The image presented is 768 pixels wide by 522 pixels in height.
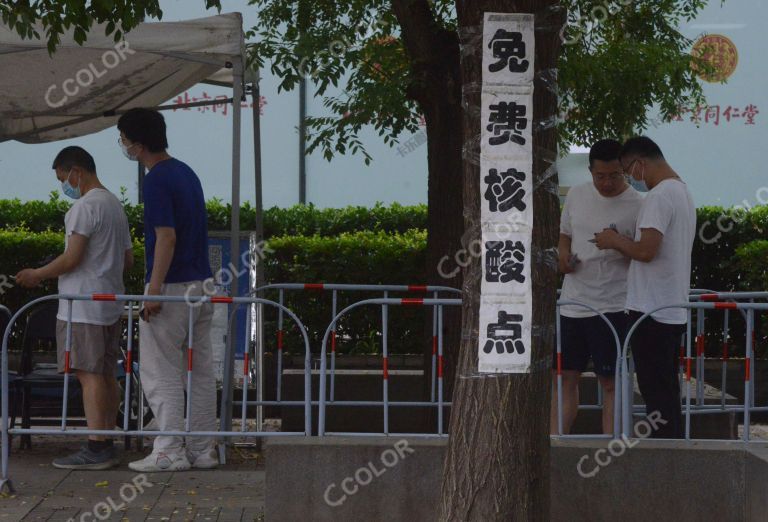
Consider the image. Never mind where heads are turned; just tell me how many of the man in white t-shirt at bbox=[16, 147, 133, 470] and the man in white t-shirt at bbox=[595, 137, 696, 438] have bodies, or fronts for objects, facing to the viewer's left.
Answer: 2

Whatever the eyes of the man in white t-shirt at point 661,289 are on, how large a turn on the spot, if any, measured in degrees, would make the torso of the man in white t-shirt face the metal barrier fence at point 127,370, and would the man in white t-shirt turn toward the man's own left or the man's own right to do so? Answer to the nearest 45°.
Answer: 0° — they already face it

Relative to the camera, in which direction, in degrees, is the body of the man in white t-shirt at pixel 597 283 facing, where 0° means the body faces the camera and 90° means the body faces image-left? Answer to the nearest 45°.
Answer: approximately 0°

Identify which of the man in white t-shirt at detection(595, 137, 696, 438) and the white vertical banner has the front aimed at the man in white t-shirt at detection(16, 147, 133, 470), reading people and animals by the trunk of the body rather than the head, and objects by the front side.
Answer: the man in white t-shirt at detection(595, 137, 696, 438)

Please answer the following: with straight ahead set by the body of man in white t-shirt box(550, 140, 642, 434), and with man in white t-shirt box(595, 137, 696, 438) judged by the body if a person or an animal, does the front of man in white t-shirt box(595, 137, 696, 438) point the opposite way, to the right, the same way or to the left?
to the right

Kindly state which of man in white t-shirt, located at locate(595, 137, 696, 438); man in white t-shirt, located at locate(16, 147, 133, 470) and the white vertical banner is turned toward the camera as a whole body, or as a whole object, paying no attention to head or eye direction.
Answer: the white vertical banner

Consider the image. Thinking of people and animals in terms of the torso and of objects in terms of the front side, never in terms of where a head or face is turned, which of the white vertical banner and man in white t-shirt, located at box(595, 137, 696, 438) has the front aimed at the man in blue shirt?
the man in white t-shirt

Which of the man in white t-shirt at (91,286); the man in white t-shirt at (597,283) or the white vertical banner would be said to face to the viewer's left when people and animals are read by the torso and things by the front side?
the man in white t-shirt at (91,286)

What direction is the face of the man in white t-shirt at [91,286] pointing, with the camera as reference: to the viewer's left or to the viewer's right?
to the viewer's left

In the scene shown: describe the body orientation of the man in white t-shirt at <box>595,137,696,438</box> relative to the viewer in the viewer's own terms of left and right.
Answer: facing to the left of the viewer

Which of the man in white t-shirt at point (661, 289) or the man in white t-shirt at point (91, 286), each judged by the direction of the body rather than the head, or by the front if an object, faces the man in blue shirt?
the man in white t-shirt at point (661, 289)

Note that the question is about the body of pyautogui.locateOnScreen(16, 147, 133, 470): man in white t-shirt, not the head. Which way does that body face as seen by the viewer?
to the viewer's left

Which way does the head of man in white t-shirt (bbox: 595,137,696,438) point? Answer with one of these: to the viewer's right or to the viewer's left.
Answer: to the viewer's left

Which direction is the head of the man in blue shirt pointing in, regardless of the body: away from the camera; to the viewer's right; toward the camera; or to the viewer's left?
to the viewer's left
